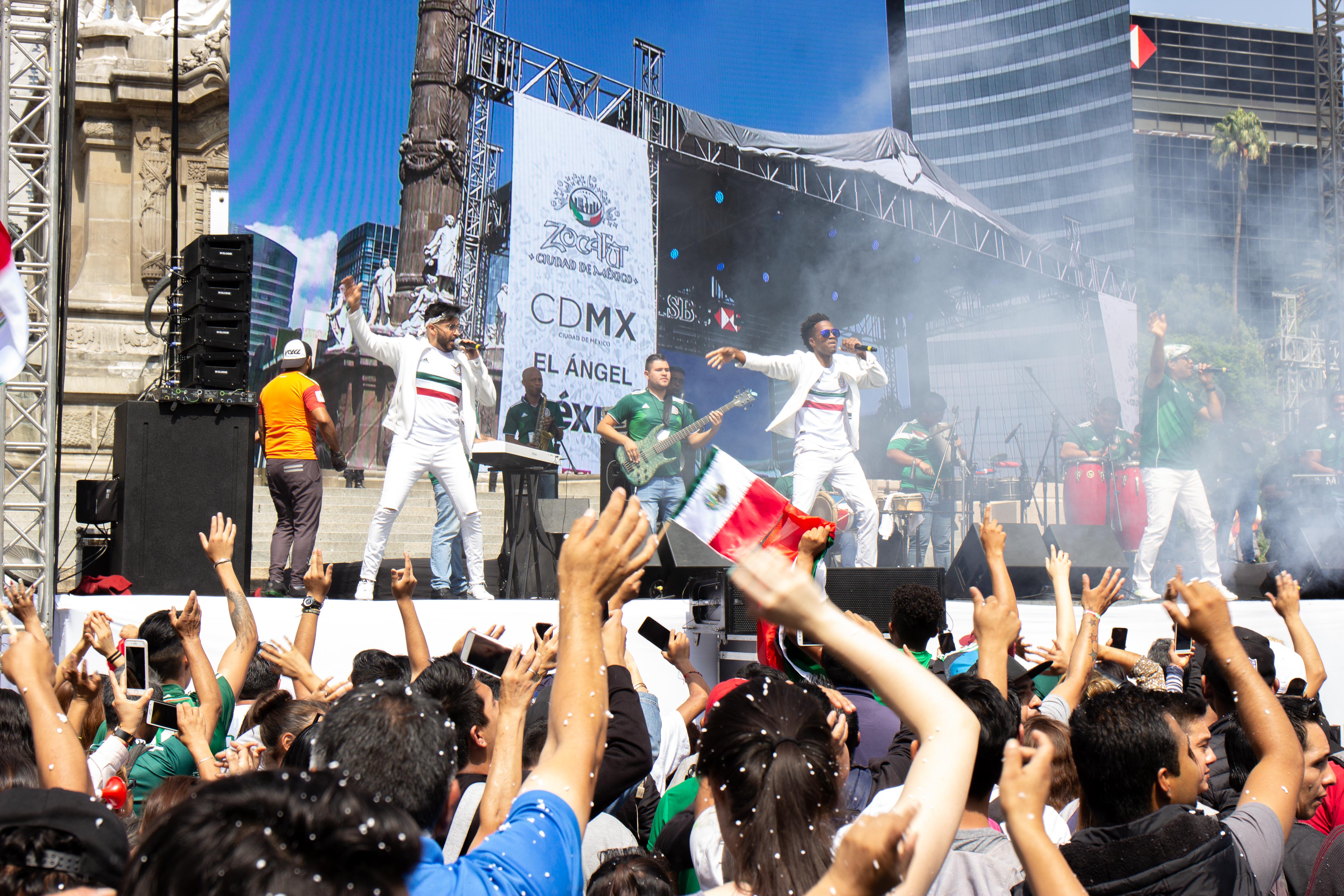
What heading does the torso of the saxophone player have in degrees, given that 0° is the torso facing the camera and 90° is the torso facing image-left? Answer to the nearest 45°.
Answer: approximately 0°

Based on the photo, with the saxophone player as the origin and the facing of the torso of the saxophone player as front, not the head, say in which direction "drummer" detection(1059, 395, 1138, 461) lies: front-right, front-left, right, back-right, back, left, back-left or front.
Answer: left

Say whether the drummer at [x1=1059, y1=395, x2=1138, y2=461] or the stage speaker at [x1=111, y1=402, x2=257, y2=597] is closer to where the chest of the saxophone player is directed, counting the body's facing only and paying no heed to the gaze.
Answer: the stage speaker

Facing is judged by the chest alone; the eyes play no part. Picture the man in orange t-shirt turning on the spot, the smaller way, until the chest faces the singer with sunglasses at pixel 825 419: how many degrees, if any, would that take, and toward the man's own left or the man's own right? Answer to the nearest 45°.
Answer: approximately 45° to the man's own right

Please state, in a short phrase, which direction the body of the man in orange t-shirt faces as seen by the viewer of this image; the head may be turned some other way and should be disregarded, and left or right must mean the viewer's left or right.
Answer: facing away from the viewer and to the right of the viewer

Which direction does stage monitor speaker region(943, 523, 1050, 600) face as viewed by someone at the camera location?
facing away from the viewer
